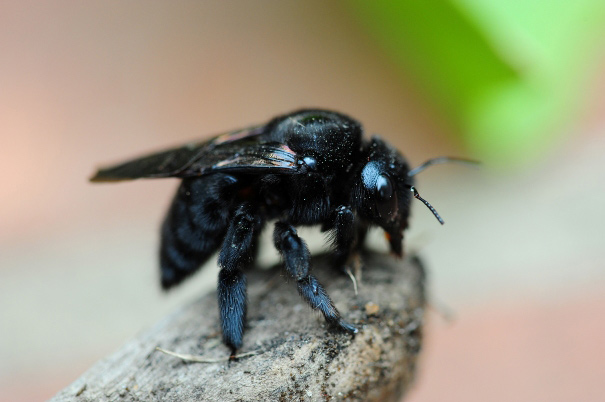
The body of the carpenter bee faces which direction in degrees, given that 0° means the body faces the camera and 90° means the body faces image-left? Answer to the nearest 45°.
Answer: approximately 270°

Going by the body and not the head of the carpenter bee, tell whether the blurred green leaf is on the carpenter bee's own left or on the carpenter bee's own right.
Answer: on the carpenter bee's own left
